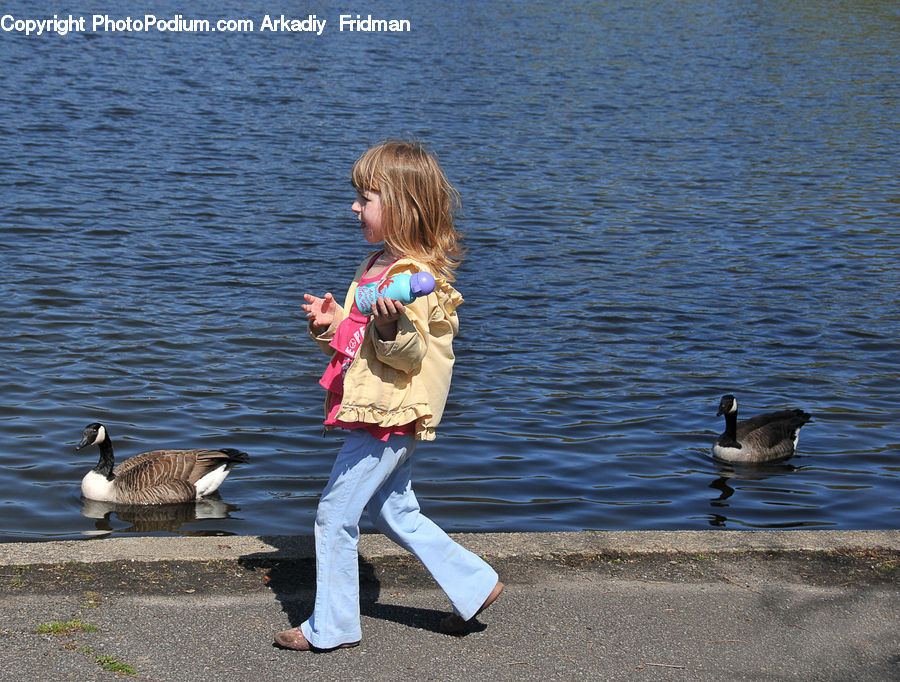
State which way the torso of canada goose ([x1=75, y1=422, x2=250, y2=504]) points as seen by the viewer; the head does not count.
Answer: to the viewer's left

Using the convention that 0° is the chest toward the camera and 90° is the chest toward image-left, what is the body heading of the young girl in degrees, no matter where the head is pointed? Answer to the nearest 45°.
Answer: approximately 90°

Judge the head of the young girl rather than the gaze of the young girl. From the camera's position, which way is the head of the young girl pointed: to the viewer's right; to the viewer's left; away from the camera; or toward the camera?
to the viewer's left

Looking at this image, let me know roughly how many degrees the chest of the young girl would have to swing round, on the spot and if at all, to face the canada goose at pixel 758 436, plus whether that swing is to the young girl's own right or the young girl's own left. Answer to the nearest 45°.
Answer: approximately 135° to the young girl's own right

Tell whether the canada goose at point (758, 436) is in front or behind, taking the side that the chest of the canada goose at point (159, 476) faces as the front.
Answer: behind

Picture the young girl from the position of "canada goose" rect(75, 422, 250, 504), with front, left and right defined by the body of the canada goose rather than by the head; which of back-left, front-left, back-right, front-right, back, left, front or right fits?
left
